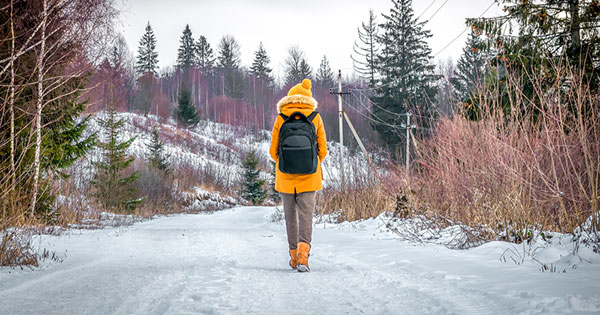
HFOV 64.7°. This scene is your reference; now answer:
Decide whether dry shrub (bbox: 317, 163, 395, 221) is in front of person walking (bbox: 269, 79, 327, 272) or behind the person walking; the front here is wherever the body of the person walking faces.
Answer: in front

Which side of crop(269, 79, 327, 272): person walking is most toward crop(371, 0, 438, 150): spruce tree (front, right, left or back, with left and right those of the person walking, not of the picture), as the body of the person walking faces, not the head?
front

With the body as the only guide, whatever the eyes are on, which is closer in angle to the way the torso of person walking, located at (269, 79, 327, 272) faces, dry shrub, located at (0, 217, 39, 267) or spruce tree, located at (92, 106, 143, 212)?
the spruce tree

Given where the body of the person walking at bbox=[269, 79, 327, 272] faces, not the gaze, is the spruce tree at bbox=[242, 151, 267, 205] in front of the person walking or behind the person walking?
in front

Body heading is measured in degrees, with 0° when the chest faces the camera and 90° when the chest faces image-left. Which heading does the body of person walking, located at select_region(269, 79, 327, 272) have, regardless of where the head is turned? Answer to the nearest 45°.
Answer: approximately 180°

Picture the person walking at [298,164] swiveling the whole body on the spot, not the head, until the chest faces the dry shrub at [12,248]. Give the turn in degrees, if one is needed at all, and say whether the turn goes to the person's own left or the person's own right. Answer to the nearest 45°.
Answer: approximately 90° to the person's own left

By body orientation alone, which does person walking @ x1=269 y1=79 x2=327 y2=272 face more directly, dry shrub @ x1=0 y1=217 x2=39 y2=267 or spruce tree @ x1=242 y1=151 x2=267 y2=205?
the spruce tree

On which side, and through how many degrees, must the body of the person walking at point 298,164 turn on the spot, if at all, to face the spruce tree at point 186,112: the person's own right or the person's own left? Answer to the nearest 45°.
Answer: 0° — they already face it
